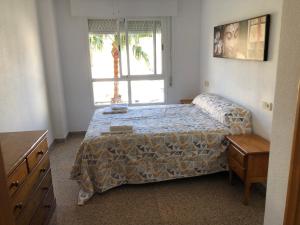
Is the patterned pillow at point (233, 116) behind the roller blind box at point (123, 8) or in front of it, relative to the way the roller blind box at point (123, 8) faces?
in front

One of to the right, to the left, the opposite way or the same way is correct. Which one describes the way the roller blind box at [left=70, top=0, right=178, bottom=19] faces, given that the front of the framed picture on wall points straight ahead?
to the left

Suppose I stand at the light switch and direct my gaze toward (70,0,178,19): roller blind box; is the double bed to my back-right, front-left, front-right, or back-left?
front-left

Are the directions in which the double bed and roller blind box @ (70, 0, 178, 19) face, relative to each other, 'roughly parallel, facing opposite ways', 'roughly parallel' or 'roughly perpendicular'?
roughly perpendicular

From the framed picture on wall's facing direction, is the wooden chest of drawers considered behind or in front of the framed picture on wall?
in front

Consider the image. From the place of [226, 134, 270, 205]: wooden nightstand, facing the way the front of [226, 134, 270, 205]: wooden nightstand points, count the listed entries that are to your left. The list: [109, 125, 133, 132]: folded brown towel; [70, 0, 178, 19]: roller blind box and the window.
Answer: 0

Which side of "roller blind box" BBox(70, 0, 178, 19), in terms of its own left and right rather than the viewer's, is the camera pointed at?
front

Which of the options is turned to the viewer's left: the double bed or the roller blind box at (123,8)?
the double bed

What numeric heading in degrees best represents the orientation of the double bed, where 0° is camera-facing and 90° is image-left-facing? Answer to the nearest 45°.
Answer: approximately 90°

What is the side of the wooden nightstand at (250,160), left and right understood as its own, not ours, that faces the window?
right

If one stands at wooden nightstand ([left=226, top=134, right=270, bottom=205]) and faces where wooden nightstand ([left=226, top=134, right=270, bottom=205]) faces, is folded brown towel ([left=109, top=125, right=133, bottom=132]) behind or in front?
in front

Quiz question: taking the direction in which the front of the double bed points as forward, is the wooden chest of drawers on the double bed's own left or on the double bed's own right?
on the double bed's own left

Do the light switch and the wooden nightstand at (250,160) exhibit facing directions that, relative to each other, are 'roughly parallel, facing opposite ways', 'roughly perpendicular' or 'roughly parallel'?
roughly parallel

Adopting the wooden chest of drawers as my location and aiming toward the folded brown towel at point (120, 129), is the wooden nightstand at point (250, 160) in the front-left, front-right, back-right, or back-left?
front-right

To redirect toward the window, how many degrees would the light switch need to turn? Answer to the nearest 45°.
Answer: approximately 90° to its right

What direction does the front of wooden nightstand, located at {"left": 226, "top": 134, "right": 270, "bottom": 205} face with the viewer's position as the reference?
facing the viewer and to the left of the viewer

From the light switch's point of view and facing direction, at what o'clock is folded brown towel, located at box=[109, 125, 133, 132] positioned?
The folded brown towel is roughly at 1 o'clock from the light switch.
